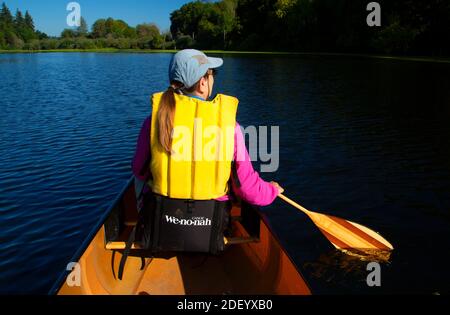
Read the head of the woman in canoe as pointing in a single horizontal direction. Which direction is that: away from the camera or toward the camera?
away from the camera

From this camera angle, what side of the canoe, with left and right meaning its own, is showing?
back
